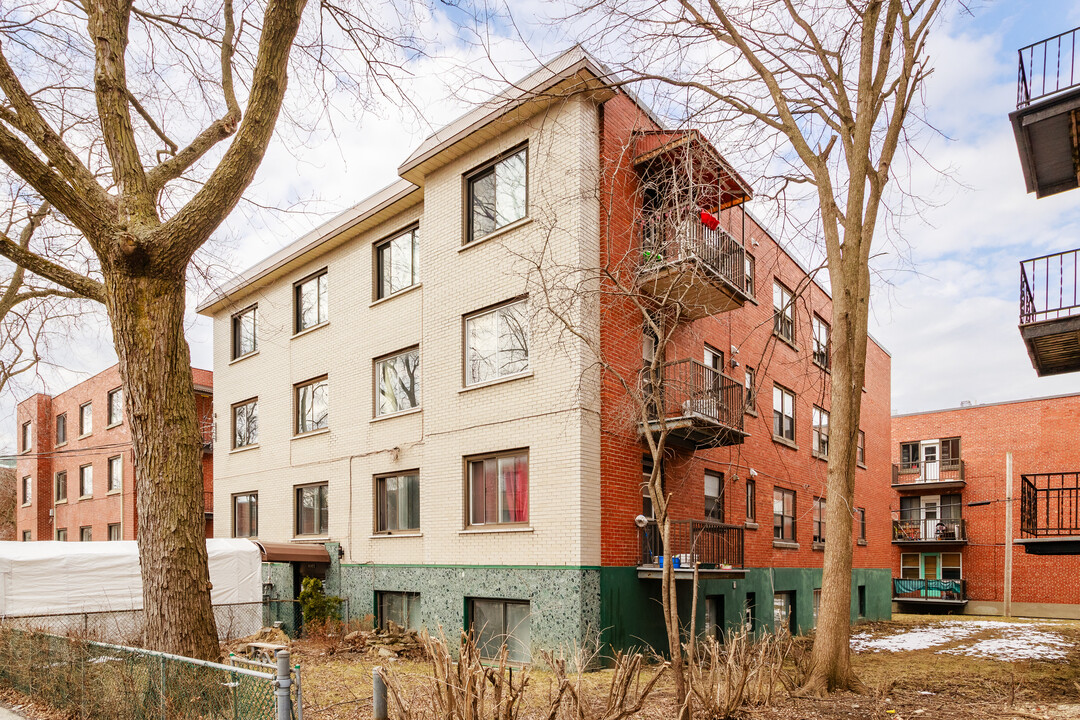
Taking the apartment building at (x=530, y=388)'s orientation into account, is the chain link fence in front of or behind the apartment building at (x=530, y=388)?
in front

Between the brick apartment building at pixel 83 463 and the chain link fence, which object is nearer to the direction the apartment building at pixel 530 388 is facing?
the chain link fence

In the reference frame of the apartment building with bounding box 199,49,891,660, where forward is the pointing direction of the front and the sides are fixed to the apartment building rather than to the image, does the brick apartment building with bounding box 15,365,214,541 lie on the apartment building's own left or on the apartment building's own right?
on the apartment building's own right

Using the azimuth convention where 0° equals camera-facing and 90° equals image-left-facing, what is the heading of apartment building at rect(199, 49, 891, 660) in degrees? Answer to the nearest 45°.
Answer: approximately 45°

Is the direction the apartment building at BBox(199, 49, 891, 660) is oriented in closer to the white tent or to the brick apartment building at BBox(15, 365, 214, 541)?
the white tent

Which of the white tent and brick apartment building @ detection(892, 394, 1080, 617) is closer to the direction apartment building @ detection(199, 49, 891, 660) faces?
the white tent

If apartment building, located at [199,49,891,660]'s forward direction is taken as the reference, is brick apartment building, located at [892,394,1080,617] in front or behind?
behind
